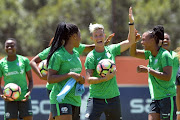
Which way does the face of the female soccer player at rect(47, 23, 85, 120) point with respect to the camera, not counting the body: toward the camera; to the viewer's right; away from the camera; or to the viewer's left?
to the viewer's right

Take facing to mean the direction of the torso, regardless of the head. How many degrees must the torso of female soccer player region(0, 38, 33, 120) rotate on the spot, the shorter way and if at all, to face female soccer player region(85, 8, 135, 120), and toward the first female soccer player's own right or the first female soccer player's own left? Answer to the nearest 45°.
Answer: approximately 45° to the first female soccer player's own left

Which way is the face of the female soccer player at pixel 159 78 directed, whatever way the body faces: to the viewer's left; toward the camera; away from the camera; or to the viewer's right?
to the viewer's left

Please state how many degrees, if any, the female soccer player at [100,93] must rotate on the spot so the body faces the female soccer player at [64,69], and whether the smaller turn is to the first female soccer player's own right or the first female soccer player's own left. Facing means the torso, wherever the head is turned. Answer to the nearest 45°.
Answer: approximately 45° to the first female soccer player's own right

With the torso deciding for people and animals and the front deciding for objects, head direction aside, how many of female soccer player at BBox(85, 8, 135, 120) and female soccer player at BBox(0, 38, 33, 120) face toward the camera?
2

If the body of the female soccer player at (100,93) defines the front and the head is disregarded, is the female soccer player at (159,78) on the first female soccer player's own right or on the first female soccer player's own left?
on the first female soccer player's own left

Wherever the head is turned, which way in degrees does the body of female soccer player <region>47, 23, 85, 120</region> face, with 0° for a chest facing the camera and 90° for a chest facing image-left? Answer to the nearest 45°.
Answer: approximately 315°

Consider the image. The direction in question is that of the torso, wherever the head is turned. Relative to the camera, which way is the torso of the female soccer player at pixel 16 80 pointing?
toward the camera

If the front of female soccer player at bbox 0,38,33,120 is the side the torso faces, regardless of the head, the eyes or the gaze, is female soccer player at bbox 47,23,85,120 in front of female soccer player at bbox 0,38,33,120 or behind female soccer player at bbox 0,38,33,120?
in front

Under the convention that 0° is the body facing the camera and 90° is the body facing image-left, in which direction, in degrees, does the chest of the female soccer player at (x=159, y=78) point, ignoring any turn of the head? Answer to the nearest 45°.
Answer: approximately 45°

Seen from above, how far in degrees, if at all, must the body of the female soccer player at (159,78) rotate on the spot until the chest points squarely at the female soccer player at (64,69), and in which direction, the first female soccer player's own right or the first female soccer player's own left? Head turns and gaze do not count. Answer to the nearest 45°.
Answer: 0° — they already face them
